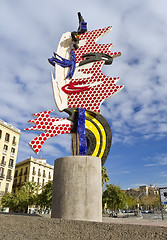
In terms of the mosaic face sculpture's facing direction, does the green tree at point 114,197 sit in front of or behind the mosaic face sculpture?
behind

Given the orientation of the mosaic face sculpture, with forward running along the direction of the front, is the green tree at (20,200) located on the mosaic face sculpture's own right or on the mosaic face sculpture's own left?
on the mosaic face sculpture's own right

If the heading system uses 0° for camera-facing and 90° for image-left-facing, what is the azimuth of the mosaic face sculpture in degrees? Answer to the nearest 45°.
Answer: approximately 45°

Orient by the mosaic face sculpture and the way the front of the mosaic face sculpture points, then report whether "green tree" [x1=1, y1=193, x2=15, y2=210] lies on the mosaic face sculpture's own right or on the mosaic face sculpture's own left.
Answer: on the mosaic face sculpture's own right
